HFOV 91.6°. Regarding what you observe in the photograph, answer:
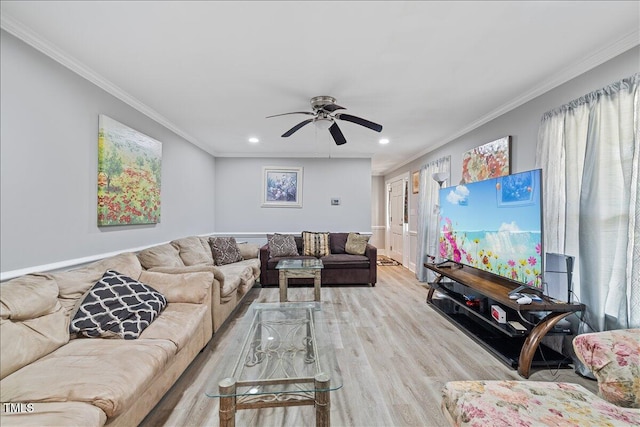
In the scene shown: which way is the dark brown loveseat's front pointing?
toward the camera

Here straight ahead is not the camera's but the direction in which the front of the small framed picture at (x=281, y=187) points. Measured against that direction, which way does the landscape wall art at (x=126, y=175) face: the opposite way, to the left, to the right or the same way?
to the left

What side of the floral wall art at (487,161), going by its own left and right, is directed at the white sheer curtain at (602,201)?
left

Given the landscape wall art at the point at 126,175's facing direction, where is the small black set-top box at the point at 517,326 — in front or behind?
in front

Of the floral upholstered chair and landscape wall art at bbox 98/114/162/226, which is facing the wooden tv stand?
the landscape wall art

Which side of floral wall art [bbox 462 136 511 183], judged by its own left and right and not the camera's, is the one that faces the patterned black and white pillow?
front

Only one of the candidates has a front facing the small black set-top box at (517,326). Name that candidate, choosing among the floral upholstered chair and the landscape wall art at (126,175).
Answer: the landscape wall art

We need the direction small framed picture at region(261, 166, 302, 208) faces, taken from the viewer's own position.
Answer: facing the viewer

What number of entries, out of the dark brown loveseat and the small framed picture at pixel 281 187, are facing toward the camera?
2

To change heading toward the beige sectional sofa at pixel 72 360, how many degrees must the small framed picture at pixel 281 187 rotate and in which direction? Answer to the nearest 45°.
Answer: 0° — it already faces it

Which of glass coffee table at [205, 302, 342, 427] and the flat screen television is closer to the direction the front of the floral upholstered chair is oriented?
the glass coffee table

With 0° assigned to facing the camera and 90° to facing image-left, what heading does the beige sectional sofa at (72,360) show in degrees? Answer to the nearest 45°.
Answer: approximately 315°

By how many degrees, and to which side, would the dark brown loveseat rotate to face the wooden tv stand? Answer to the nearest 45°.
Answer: approximately 45° to its left

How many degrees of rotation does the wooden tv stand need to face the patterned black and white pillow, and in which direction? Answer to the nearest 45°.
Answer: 0° — it already faces it

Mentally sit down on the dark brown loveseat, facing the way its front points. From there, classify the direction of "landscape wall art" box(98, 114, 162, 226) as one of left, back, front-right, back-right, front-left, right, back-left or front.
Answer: front-right
